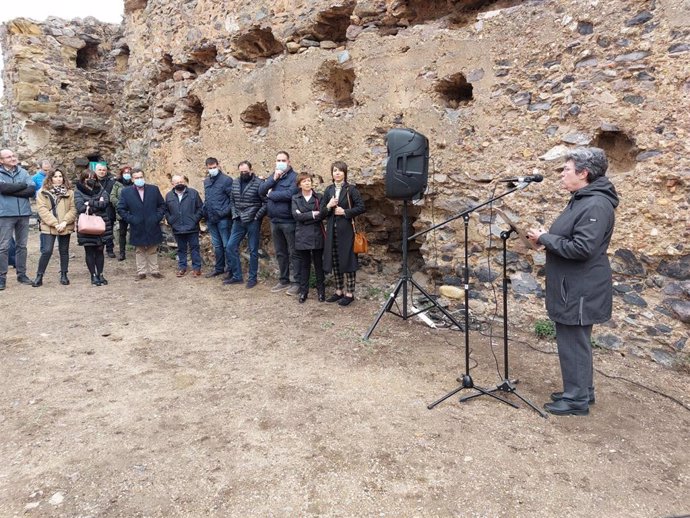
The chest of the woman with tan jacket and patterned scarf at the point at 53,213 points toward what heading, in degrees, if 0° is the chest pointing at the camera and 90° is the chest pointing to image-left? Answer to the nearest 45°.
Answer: approximately 0°

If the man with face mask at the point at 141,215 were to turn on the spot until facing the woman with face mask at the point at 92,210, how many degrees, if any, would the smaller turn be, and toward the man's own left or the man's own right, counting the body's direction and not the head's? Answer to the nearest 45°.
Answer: approximately 90° to the man's own right

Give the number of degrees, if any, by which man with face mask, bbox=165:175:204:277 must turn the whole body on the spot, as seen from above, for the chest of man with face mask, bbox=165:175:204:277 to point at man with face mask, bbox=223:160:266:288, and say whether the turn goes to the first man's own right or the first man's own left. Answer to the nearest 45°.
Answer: approximately 45° to the first man's own left

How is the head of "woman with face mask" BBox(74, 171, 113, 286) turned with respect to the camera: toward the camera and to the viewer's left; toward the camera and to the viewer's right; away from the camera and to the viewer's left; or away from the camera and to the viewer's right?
toward the camera and to the viewer's right

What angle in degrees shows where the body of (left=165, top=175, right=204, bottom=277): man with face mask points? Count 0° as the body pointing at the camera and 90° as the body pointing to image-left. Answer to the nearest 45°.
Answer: approximately 0°

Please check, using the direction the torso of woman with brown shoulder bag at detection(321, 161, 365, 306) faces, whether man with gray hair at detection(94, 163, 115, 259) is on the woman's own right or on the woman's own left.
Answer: on the woman's own right

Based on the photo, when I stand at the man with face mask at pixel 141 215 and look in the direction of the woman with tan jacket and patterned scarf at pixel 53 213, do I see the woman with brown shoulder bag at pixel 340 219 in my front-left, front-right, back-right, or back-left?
back-left

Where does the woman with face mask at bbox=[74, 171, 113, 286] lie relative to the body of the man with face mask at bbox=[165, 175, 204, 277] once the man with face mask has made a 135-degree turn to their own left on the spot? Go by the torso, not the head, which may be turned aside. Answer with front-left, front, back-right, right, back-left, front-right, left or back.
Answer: back-left

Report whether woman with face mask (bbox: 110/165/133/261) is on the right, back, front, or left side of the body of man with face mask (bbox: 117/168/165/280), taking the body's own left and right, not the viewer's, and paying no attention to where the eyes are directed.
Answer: back

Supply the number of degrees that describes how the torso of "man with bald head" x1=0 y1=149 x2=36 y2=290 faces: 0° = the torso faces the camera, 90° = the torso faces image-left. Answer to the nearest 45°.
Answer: approximately 315°

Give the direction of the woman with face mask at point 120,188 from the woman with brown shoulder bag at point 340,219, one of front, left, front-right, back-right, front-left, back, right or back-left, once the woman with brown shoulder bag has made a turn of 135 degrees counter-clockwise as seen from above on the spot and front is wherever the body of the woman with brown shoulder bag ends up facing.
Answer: back-left
